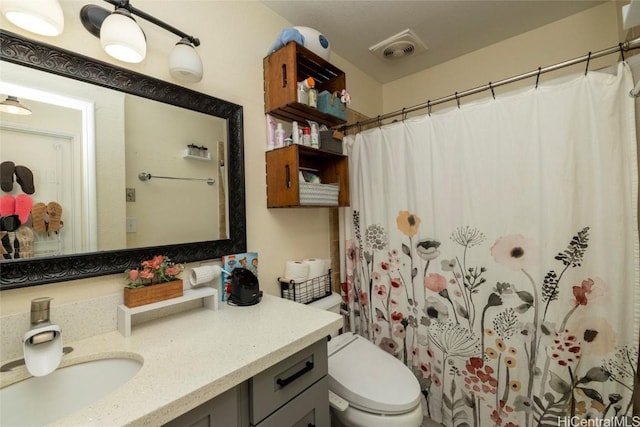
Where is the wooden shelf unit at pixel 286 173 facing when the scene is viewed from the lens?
facing the viewer and to the right of the viewer

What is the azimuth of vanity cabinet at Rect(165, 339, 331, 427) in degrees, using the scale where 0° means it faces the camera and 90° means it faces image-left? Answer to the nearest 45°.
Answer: approximately 315°

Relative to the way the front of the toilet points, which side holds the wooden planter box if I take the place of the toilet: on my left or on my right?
on my right

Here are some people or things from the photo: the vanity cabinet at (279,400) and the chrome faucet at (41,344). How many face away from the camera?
0

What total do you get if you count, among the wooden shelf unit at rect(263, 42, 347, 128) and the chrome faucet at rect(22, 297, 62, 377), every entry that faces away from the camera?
0

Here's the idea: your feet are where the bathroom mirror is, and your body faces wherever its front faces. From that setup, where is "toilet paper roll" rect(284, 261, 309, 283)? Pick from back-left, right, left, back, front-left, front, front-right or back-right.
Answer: front-left

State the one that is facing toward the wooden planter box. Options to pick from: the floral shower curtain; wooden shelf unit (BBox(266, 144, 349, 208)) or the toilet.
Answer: the floral shower curtain

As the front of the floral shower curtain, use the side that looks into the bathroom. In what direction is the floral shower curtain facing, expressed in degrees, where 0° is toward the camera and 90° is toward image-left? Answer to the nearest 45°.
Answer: approximately 45°

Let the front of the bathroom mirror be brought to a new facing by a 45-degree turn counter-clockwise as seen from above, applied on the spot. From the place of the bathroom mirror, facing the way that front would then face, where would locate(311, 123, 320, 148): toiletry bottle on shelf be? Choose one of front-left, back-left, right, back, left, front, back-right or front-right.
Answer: front

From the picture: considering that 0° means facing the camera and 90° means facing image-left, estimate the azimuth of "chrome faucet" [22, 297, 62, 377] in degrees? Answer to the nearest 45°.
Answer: approximately 0°
